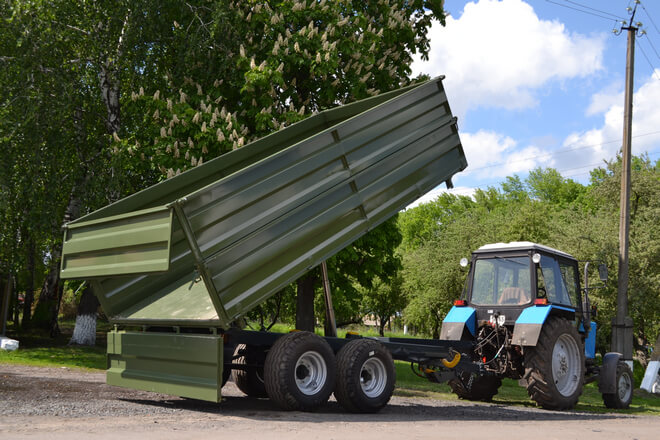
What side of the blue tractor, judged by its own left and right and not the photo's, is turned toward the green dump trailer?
back

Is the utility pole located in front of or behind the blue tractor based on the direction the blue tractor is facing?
in front

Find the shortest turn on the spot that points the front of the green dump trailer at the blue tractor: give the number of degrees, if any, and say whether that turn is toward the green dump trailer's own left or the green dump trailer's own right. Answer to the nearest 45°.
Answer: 0° — it already faces it

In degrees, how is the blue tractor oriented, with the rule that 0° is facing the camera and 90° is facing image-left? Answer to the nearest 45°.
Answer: approximately 225°

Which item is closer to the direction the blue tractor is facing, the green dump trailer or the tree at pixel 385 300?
the tree

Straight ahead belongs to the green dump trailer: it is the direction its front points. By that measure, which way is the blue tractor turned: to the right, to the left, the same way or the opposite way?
the same way

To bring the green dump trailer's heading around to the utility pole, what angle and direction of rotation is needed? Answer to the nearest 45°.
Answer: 0° — it already faces it

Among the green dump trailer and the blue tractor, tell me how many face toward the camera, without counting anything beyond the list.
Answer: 0

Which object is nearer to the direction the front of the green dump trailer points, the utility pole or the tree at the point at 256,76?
the utility pole

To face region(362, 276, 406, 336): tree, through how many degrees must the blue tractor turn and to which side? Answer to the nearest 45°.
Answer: approximately 45° to its left

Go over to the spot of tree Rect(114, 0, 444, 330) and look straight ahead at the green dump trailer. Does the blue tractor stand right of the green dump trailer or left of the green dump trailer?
left

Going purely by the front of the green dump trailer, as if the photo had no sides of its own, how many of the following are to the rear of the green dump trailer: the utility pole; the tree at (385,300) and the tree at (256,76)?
0

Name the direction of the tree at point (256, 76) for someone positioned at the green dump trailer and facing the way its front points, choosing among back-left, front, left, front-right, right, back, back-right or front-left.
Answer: front-left

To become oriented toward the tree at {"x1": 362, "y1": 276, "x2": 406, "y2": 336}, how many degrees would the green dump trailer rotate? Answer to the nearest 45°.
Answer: approximately 45° to its left

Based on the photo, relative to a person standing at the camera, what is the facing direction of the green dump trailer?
facing away from the viewer and to the right of the viewer
